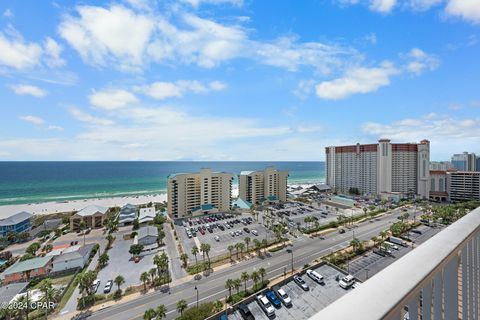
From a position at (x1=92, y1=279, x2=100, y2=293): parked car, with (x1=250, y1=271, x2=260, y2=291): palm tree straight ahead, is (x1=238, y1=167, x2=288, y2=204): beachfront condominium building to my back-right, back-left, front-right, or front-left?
front-left

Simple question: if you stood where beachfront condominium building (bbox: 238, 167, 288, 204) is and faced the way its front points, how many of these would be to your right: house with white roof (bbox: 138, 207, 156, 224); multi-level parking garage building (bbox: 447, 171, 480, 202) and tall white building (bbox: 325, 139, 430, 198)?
1

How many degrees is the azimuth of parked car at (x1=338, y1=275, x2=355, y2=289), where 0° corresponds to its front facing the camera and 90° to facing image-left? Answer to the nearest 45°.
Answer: approximately 45°

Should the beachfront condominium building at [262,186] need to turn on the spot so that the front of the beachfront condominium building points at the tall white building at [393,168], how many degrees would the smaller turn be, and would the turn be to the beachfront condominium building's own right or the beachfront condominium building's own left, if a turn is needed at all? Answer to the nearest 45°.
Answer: approximately 45° to the beachfront condominium building's own left

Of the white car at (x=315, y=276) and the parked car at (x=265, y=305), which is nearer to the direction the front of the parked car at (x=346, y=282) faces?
the parked car

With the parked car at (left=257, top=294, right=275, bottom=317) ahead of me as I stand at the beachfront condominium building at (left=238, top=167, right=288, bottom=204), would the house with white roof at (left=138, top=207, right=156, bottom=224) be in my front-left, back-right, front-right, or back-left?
front-right
